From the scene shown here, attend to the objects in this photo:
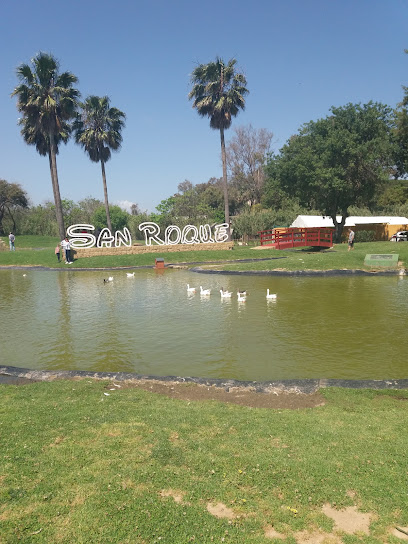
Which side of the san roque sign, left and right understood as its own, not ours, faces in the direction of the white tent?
left

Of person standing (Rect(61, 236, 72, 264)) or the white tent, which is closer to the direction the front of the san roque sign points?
the person standing

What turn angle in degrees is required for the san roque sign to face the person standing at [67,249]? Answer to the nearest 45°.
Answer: approximately 45° to its right

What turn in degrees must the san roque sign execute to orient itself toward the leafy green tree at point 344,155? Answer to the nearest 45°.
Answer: approximately 90° to its left

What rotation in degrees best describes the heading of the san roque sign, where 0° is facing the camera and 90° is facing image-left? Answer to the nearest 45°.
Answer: approximately 0°
